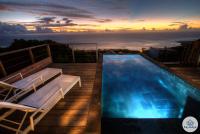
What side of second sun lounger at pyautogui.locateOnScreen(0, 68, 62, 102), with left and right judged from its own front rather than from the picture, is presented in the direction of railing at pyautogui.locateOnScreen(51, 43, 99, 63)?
front

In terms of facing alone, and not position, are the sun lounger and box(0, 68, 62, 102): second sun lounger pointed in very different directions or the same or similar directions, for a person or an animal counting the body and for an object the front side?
same or similar directions

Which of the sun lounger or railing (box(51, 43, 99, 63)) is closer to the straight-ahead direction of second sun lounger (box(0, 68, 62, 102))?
the railing

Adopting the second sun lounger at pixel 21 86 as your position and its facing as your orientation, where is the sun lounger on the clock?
The sun lounger is roughly at 4 o'clock from the second sun lounger.

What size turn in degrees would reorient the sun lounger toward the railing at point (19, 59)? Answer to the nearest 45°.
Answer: approximately 45° to its left

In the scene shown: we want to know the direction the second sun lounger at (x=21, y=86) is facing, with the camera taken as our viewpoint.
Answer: facing away from the viewer and to the right of the viewer

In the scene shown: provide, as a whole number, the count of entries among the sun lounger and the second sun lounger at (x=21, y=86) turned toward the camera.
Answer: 0

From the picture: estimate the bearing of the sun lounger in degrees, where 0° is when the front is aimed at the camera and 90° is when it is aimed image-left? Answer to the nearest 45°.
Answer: approximately 225°
